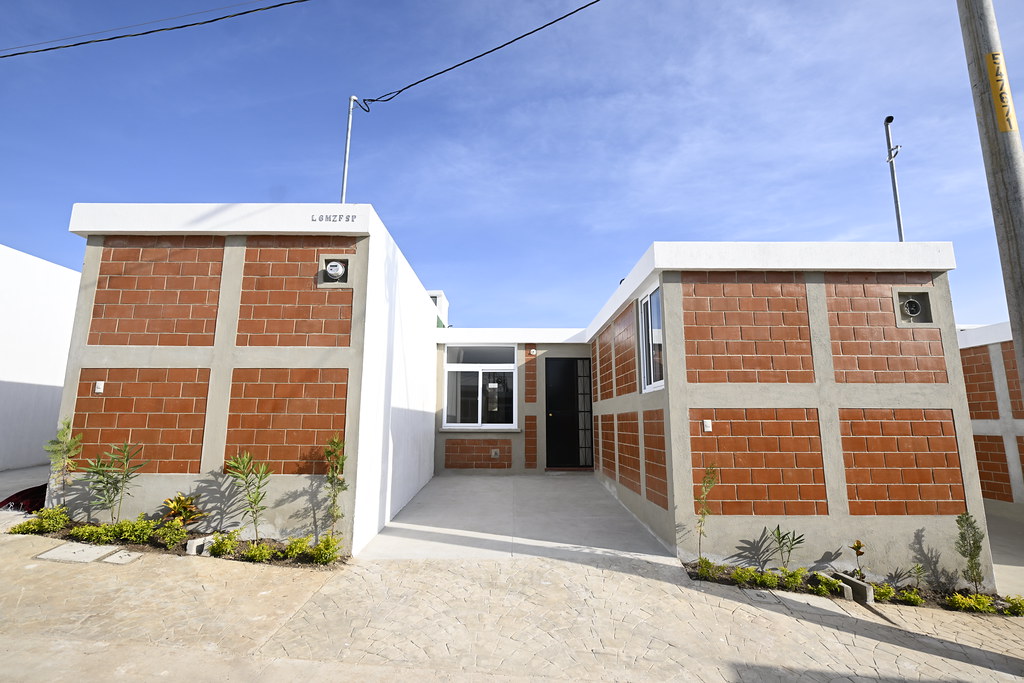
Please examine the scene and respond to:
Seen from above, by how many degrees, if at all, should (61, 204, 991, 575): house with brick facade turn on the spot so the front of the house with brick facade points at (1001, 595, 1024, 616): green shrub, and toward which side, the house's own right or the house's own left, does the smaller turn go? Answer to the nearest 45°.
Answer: approximately 90° to the house's own left

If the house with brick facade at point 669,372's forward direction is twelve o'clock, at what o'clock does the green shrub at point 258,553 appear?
The green shrub is roughly at 3 o'clock from the house with brick facade.

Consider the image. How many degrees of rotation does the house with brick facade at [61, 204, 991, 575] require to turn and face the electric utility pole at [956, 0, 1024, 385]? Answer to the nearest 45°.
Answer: approximately 45° to its left

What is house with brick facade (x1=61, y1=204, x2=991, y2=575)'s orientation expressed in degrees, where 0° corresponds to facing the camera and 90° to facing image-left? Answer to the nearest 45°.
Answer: approximately 0°

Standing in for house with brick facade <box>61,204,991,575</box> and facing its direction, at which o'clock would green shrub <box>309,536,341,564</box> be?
The green shrub is roughly at 1 o'clock from the house with brick facade.
